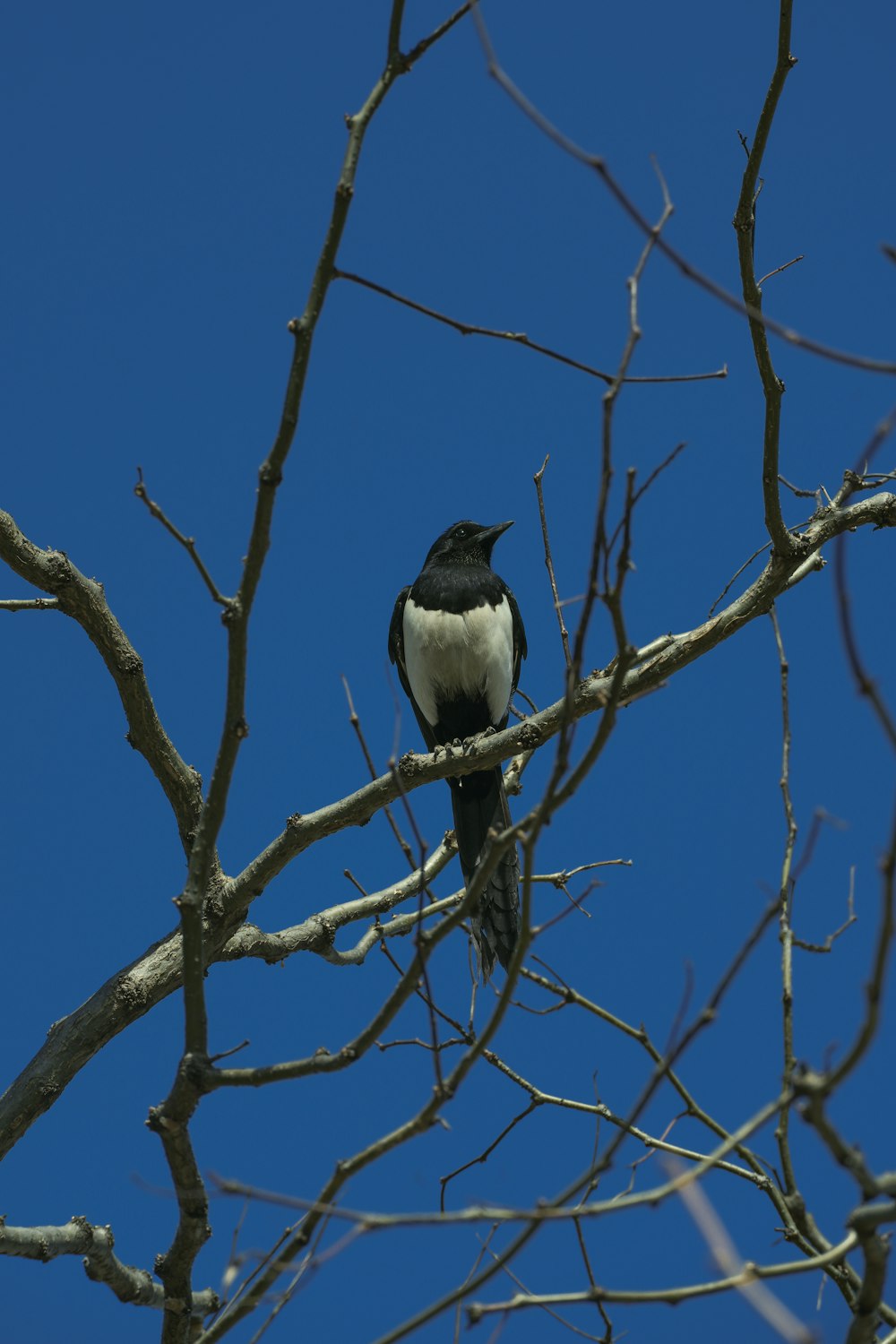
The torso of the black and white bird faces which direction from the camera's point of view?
toward the camera

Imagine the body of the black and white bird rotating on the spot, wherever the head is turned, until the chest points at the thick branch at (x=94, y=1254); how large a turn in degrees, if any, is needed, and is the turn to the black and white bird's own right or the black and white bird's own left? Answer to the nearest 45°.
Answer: approximately 45° to the black and white bird's own right
